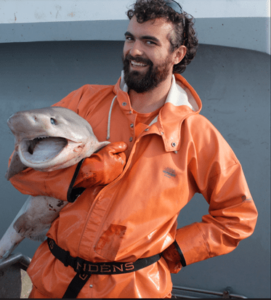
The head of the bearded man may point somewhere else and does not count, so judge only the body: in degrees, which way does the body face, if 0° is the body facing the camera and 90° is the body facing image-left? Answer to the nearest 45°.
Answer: approximately 45°
